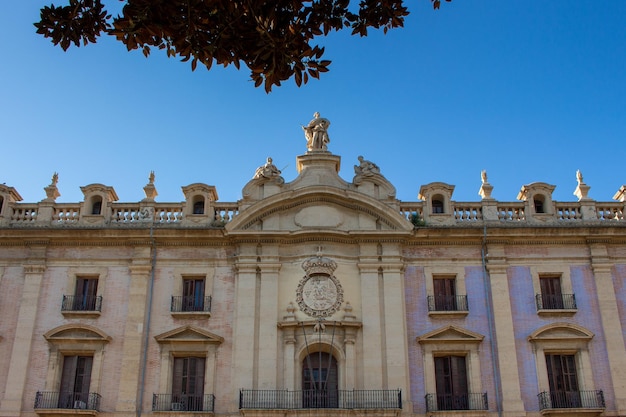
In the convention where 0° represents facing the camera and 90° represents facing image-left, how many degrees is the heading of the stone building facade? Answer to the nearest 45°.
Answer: approximately 0°

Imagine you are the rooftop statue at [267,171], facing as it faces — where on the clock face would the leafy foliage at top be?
The leafy foliage at top is roughly at 12 o'clock from the rooftop statue.

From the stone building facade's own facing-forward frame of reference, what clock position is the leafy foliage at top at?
The leafy foliage at top is roughly at 12 o'clock from the stone building facade.
